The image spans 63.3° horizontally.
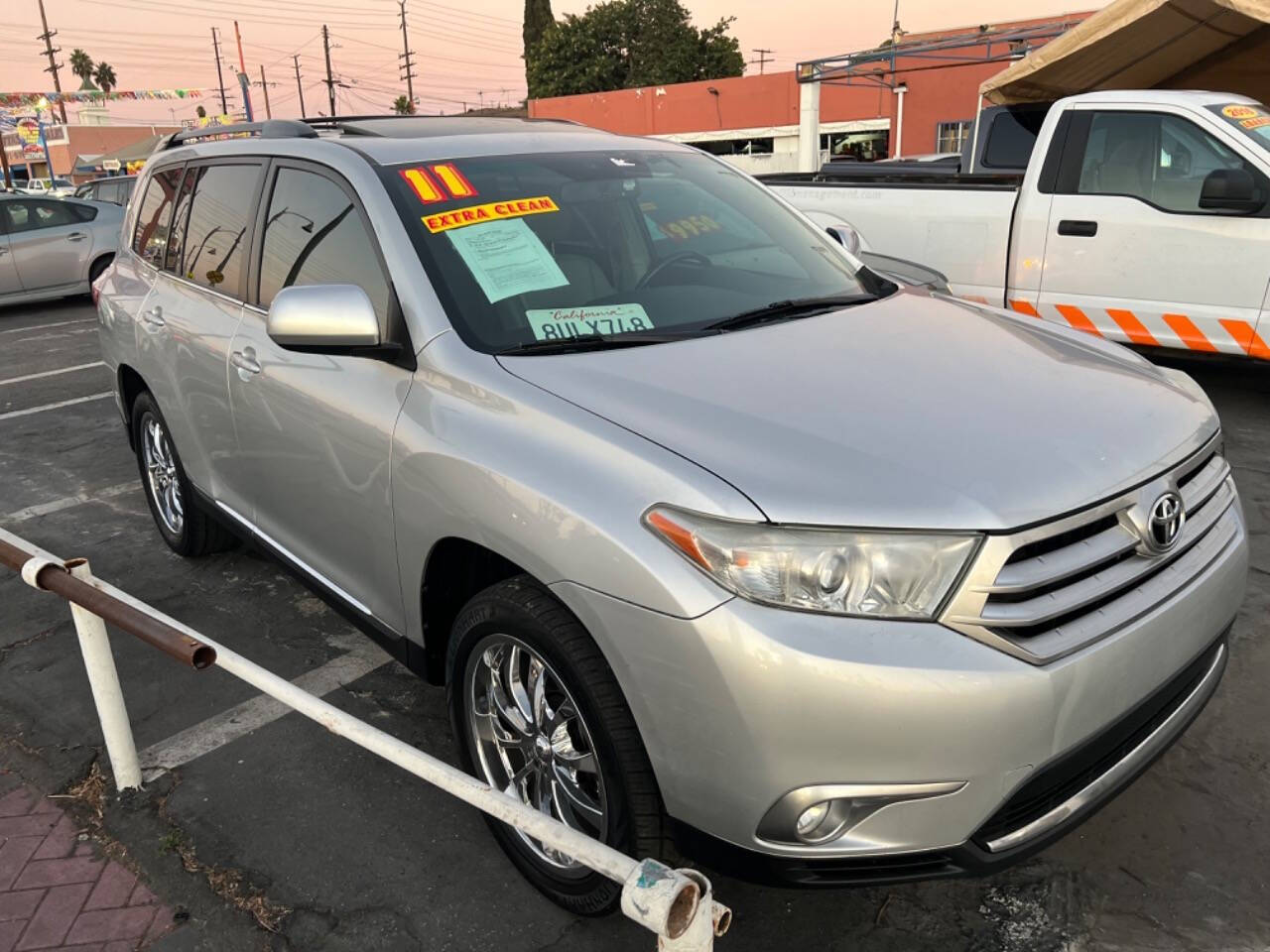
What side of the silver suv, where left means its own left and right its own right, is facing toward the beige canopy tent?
left

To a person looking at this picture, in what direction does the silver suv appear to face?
facing the viewer and to the right of the viewer

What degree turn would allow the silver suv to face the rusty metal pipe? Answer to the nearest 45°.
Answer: approximately 135° to its right

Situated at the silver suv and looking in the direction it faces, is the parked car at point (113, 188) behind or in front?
behind

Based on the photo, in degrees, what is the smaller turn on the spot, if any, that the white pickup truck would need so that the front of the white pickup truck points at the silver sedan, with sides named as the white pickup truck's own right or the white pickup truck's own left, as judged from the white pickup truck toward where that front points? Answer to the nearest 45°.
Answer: approximately 135° to the white pickup truck's own right

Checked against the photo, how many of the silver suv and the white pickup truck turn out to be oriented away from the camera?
0

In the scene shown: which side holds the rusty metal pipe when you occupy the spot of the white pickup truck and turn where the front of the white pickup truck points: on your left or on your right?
on your right

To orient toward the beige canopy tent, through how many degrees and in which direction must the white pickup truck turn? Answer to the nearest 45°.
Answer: approximately 135° to its left

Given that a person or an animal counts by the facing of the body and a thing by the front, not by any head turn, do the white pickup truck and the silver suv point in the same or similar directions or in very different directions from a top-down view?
same or similar directions

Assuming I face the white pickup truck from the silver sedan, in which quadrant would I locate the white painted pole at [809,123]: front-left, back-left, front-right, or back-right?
front-left

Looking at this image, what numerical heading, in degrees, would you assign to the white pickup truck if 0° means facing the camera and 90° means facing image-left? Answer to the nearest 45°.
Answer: approximately 315°

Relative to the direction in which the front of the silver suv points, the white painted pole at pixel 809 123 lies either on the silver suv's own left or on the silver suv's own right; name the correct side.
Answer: on the silver suv's own left
